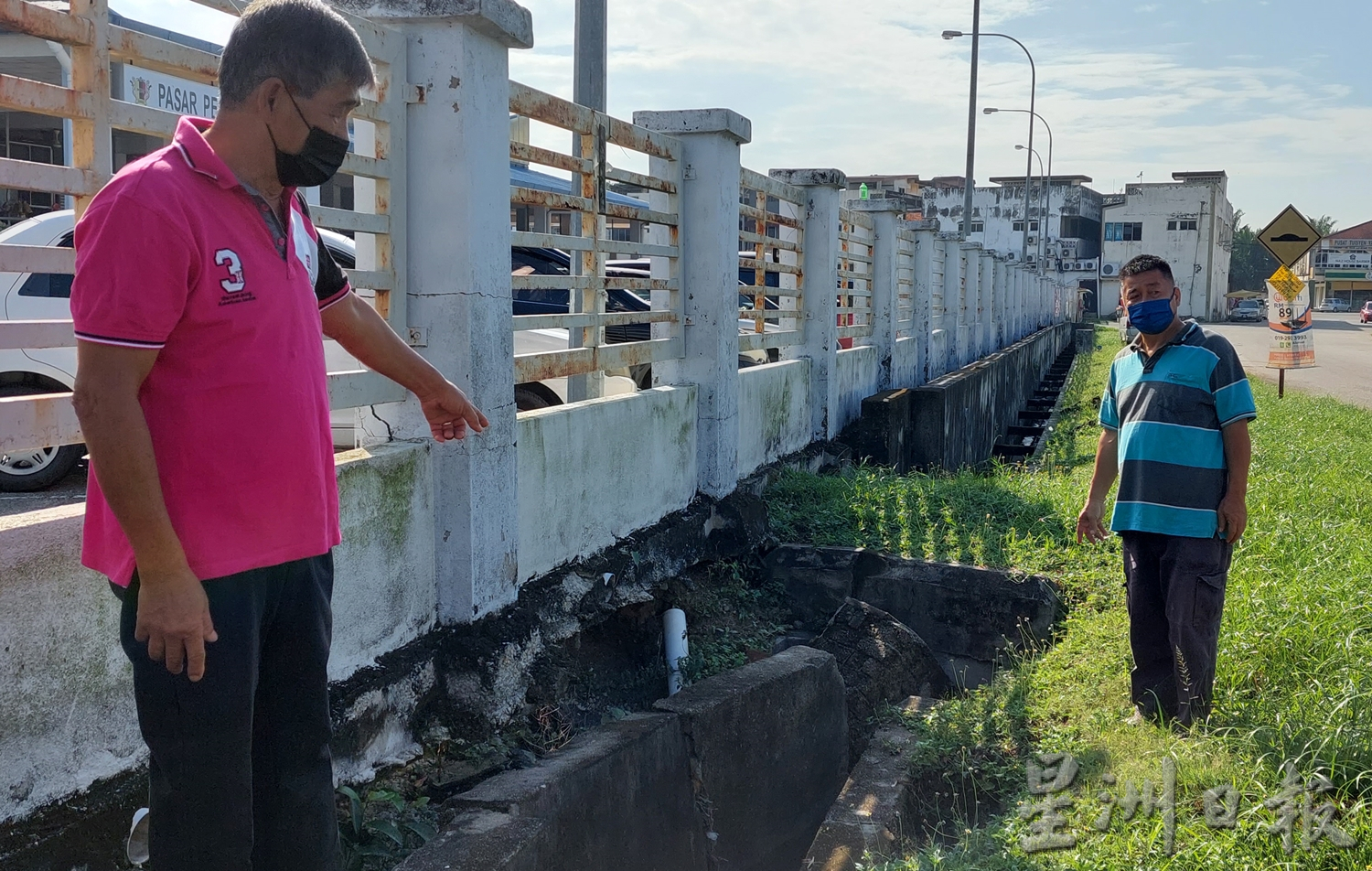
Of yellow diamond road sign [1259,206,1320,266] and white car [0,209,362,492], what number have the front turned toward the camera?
1

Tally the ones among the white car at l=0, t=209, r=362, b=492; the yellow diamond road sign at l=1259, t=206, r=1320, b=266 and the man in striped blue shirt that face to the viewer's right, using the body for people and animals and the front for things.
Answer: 1

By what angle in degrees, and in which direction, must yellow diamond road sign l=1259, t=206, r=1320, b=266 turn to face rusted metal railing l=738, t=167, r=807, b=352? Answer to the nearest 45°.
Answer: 0° — it already faces it

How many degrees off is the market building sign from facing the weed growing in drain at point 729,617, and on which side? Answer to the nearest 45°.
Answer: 0° — it already faces it

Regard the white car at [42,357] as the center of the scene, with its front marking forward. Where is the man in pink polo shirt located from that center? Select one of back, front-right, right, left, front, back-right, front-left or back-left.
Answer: right

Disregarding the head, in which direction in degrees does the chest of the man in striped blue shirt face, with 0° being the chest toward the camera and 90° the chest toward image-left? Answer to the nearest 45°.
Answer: approximately 45°

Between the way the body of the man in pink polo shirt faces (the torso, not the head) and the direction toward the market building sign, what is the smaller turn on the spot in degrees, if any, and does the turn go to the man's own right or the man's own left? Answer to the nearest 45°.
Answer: approximately 135° to the man's own left

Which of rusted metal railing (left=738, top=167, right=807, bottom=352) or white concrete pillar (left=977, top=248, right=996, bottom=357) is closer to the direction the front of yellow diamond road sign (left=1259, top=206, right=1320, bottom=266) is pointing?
the rusted metal railing

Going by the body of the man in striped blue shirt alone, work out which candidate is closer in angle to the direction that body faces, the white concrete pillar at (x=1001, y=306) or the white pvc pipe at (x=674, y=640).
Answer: the white pvc pipe

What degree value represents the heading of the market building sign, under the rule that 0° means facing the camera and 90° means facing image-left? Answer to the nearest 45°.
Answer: approximately 315°
